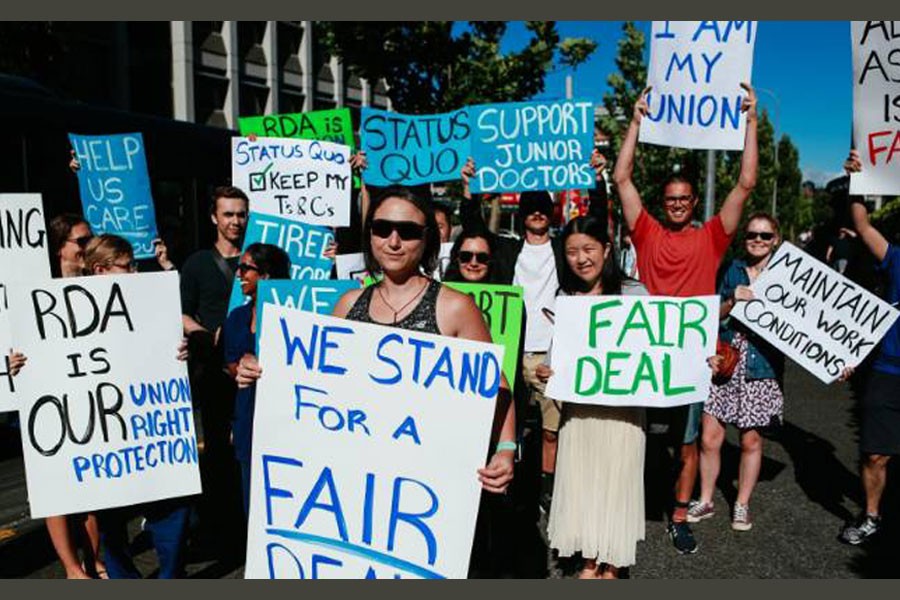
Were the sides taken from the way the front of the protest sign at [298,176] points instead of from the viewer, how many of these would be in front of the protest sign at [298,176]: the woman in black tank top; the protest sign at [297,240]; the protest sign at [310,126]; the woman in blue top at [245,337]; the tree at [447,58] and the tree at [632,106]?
3

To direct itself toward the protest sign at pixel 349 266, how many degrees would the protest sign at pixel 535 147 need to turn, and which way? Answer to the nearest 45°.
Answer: approximately 45° to its right

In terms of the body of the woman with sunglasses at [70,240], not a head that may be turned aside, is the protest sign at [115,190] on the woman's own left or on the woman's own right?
on the woman's own left

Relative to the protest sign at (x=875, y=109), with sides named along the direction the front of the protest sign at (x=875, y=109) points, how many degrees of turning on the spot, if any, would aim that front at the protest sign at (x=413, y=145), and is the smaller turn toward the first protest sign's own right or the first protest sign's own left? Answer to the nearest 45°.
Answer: approximately 90° to the first protest sign's own right

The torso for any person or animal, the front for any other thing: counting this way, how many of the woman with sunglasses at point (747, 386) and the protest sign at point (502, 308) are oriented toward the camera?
2

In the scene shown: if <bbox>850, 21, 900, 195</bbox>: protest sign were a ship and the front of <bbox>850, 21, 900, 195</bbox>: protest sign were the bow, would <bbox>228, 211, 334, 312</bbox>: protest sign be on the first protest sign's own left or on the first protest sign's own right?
on the first protest sign's own right

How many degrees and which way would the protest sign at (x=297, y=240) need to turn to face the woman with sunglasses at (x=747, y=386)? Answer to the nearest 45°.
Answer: approximately 90° to its left

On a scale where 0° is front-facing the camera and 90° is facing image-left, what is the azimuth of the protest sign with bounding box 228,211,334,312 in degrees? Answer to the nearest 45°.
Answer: approximately 0°

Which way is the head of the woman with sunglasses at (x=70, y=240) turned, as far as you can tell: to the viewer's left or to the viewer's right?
to the viewer's right

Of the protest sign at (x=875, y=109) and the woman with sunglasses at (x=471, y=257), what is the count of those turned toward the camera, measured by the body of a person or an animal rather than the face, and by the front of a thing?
2

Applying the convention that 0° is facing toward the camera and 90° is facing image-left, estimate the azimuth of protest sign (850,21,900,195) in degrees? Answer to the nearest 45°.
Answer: approximately 0°
